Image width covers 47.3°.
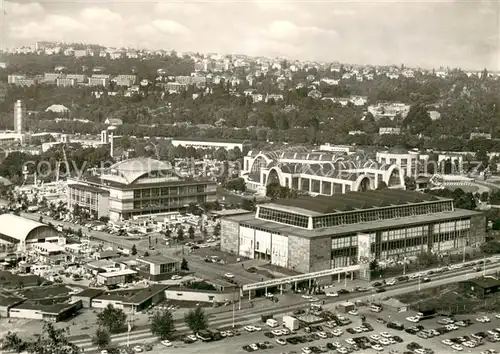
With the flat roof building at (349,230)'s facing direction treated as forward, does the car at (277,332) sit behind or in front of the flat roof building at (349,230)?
in front

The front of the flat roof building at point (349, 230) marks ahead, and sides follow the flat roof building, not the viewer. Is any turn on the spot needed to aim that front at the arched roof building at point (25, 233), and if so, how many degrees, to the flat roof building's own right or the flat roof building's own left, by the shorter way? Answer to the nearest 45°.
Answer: approximately 45° to the flat roof building's own right

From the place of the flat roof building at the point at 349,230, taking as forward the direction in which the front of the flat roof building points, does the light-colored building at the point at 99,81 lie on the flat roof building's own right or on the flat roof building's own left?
on the flat roof building's own right

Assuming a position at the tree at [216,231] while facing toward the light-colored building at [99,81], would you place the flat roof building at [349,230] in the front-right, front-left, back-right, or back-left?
back-right

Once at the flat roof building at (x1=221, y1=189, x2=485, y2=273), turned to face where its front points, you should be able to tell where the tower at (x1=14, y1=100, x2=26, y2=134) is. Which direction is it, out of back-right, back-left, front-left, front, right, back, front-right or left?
right

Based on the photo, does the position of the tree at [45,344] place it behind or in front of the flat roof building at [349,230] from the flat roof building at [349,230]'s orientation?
in front

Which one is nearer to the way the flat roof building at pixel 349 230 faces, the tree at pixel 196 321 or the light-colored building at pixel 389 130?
the tree

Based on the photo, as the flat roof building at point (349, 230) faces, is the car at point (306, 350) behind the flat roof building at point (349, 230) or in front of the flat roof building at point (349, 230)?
in front

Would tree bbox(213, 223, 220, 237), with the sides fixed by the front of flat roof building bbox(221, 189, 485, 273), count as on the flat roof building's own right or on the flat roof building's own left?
on the flat roof building's own right

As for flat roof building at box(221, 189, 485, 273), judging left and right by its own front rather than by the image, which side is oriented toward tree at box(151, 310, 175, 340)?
front
